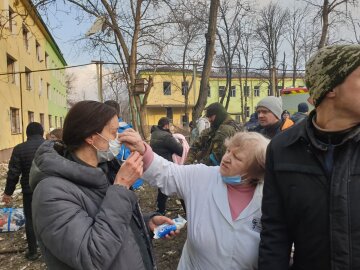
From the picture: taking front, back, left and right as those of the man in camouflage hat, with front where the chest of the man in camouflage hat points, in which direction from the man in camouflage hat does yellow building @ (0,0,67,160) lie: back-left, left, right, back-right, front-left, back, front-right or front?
back

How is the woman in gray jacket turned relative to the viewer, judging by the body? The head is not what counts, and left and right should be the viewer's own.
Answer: facing to the right of the viewer

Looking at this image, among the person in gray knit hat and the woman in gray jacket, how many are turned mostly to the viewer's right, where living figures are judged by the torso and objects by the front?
1

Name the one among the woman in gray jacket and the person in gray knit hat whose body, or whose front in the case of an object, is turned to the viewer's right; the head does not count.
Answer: the woman in gray jacket

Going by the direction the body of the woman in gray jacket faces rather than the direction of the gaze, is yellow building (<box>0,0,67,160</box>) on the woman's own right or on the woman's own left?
on the woman's own left

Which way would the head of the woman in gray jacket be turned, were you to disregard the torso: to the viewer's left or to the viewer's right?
to the viewer's right

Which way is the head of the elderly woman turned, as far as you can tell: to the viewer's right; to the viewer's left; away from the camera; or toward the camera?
to the viewer's left
